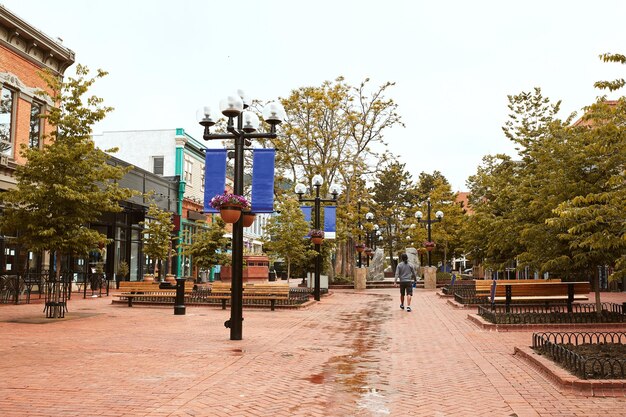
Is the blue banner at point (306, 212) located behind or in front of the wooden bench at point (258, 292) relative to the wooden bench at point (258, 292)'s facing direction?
behind

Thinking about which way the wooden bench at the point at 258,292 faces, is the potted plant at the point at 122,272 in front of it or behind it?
behind

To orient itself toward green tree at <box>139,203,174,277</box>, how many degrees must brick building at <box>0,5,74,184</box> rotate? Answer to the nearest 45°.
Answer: approximately 90° to its left

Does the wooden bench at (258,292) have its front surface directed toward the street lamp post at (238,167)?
yes

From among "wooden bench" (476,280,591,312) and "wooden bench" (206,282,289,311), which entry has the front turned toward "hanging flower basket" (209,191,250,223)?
"wooden bench" (206,282,289,311)
